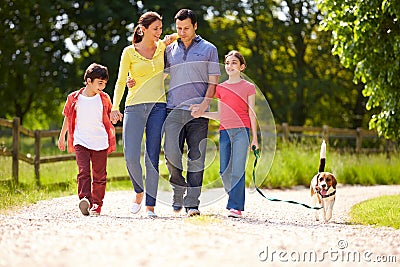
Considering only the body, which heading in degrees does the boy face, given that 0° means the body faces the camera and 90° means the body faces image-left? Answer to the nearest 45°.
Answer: approximately 0°

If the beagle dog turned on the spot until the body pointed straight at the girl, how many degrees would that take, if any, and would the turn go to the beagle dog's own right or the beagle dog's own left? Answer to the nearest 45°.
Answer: approximately 45° to the beagle dog's own right

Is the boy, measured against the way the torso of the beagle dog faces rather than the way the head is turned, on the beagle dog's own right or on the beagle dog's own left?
on the beagle dog's own right

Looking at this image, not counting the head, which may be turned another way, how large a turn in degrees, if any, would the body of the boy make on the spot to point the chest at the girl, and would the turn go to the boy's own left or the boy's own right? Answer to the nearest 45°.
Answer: approximately 90° to the boy's own left

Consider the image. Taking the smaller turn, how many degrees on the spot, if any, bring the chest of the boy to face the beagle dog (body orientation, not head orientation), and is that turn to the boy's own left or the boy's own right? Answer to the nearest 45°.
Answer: approximately 90° to the boy's own left

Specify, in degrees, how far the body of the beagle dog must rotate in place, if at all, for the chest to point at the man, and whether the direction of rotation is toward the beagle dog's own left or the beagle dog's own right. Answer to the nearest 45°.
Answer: approximately 45° to the beagle dog's own right

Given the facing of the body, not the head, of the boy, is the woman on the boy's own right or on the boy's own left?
on the boy's own left

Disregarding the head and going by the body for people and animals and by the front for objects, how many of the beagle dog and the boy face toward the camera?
2
